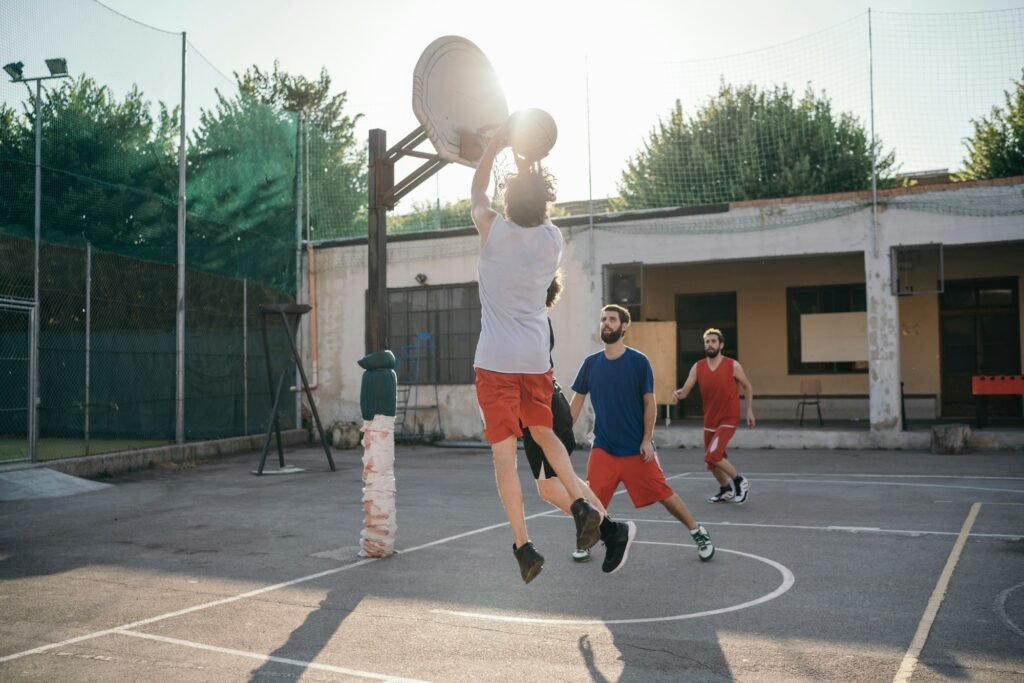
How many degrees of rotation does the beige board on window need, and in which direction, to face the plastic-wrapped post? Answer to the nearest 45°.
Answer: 0° — it already faces it

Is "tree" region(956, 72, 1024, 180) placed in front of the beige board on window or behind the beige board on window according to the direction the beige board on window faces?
behind

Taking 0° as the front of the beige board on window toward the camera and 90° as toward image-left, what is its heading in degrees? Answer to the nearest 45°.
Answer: approximately 0°

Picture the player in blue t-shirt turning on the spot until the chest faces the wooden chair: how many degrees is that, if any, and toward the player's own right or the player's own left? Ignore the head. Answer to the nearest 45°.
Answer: approximately 135° to the player's own right

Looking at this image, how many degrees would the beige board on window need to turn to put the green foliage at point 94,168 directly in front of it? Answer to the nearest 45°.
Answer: approximately 45° to its right

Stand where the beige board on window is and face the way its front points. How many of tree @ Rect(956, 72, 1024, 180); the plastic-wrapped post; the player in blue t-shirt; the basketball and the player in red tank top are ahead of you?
4

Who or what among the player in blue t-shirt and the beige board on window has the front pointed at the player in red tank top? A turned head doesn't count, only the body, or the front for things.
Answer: the beige board on window
